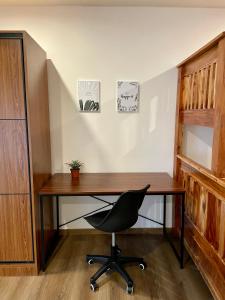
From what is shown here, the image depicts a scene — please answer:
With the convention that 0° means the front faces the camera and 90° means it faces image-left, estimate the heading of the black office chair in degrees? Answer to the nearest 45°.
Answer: approximately 135°

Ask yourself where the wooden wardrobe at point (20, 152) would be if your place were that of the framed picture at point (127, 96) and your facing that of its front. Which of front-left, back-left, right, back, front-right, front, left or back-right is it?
front-right

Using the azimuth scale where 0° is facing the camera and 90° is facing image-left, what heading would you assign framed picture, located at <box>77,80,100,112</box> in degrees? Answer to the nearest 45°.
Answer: approximately 0°

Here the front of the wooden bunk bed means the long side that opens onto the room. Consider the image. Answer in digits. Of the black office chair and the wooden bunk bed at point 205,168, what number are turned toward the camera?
0
